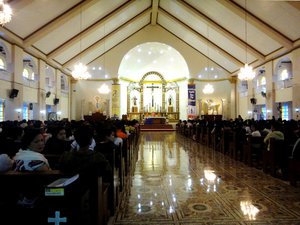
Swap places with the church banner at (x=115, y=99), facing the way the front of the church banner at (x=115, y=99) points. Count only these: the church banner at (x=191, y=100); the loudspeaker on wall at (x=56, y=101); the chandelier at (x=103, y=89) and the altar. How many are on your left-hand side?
2

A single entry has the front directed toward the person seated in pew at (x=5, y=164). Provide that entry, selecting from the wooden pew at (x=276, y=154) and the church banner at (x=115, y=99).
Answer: the church banner

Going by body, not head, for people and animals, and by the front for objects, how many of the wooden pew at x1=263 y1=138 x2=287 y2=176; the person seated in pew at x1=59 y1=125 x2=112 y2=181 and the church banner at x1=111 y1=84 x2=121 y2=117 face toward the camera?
1

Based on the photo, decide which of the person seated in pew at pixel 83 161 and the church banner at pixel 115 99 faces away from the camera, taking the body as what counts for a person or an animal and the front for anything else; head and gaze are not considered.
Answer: the person seated in pew

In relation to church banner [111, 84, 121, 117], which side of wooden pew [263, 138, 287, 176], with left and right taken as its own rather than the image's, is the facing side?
front

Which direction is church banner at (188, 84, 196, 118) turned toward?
toward the camera

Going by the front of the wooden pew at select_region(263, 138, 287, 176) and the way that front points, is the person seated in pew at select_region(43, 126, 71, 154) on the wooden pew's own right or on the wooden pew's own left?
on the wooden pew's own left

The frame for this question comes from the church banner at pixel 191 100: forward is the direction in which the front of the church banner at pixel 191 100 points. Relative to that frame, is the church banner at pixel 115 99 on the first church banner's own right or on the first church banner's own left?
on the first church banner's own right

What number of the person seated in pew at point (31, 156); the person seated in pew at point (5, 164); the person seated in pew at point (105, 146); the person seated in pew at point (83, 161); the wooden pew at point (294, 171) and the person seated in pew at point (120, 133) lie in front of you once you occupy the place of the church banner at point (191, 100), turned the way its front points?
6

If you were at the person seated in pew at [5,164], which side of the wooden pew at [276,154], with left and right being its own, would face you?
left

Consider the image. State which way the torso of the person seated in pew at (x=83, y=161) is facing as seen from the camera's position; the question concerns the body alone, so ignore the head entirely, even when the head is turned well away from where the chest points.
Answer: away from the camera

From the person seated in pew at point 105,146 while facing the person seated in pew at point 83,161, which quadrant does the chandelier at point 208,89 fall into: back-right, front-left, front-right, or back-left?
back-left

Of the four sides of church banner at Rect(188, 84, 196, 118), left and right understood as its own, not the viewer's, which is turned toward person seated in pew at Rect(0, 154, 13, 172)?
front

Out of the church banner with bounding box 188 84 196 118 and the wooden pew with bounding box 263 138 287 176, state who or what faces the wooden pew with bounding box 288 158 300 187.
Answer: the church banner

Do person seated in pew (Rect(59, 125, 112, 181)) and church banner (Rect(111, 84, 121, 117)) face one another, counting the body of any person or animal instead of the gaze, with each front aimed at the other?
yes

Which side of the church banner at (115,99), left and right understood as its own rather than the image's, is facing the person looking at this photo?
front

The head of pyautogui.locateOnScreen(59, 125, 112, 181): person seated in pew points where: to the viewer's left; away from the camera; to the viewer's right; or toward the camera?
away from the camera

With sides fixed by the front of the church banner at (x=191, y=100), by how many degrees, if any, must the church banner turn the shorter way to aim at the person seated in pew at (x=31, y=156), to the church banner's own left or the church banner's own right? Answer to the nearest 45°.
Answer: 0° — it already faces them

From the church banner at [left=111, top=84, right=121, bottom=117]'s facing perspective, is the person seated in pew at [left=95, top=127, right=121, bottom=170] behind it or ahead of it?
ahead

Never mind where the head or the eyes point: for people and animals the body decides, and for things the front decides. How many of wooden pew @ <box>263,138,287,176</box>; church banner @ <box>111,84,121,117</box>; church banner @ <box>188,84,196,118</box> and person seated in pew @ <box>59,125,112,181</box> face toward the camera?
2

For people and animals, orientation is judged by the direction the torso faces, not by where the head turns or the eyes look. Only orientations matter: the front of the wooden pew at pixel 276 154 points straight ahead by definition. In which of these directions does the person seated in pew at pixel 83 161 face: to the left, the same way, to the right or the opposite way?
the same way

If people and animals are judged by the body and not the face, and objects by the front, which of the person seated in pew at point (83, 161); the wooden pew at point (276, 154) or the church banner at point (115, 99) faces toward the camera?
the church banner

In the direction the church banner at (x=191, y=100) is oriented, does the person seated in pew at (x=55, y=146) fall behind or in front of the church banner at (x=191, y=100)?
in front
